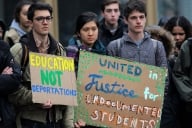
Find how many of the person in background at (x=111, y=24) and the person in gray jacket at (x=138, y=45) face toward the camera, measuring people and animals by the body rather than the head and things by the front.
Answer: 2

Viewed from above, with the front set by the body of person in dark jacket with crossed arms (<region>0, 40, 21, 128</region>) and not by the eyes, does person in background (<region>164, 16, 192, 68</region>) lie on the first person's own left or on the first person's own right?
on the first person's own left

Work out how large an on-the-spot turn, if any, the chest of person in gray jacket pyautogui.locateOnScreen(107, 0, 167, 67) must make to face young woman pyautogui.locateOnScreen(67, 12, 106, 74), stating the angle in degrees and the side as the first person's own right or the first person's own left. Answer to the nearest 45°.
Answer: approximately 90° to the first person's own right

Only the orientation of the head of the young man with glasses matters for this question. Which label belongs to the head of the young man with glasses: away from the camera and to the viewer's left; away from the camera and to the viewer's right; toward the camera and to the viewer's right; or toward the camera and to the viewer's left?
toward the camera and to the viewer's right

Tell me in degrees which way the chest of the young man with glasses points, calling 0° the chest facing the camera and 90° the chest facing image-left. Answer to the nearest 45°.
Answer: approximately 315°

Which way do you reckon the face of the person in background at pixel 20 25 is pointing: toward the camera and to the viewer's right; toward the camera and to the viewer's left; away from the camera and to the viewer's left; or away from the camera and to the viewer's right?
toward the camera and to the viewer's right
